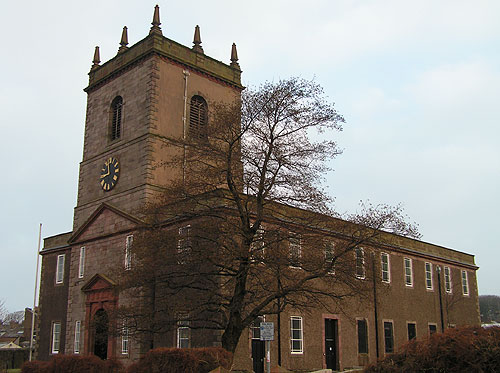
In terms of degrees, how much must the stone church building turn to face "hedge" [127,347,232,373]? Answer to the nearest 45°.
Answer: approximately 45° to its left

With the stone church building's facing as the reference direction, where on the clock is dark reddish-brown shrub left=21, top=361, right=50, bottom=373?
The dark reddish-brown shrub is roughly at 11 o'clock from the stone church building.

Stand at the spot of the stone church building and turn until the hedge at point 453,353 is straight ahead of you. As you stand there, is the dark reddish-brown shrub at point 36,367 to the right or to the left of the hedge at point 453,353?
right

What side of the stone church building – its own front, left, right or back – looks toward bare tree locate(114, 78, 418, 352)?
left

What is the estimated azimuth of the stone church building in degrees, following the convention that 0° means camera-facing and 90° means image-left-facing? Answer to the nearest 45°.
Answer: approximately 45°
